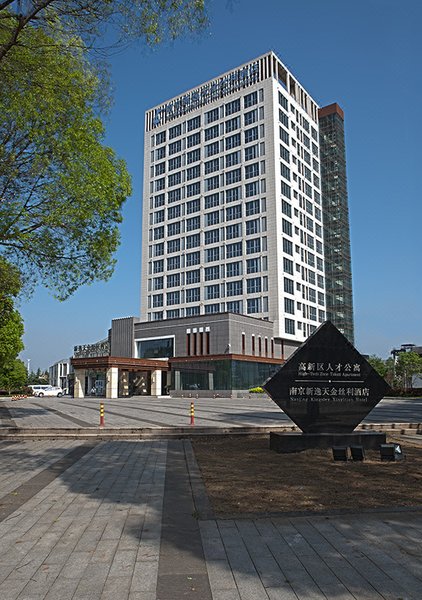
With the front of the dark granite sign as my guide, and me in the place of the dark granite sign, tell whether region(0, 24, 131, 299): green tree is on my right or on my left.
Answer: on my right

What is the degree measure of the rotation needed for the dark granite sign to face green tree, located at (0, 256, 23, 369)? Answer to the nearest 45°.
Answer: approximately 135° to its right

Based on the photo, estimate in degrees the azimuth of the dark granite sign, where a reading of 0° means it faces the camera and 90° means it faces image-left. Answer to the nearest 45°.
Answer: approximately 0°
